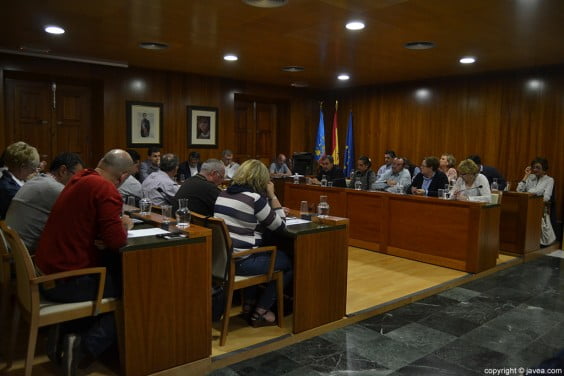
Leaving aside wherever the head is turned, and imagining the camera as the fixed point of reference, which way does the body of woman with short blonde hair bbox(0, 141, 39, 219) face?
to the viewer's right

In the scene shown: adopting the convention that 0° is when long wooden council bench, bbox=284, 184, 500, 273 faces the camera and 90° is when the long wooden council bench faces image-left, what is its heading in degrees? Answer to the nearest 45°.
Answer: approximately 45°

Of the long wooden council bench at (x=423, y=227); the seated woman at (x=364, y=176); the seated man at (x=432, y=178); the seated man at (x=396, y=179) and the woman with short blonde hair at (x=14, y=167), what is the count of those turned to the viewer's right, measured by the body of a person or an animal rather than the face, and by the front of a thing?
1

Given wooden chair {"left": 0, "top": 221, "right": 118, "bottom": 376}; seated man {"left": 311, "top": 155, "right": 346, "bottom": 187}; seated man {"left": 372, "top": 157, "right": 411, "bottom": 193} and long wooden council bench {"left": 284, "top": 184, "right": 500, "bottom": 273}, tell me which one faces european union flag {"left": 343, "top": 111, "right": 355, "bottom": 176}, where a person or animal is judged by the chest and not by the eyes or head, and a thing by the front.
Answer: the wooden chair

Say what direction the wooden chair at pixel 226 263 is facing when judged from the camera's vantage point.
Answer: facing away from the viewer and to the right of the viewer

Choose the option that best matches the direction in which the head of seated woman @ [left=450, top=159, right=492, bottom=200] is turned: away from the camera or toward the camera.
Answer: toward the camera

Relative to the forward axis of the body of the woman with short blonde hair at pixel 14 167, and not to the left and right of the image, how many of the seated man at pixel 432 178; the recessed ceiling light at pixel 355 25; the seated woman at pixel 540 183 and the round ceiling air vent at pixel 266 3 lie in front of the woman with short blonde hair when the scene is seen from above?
4

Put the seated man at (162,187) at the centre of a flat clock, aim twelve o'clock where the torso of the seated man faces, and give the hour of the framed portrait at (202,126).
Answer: The framed portrait is roughly at 11 o'clock from the seated man.

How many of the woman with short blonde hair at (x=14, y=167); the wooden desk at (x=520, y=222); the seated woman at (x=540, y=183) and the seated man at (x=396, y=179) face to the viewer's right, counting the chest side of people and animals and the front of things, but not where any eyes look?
1

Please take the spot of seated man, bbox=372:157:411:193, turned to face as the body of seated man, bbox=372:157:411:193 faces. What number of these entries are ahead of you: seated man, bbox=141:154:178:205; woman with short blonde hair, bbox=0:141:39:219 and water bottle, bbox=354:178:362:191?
3

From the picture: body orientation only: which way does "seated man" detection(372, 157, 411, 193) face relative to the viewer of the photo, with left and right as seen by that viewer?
facing the viewer and to the left of the viewer

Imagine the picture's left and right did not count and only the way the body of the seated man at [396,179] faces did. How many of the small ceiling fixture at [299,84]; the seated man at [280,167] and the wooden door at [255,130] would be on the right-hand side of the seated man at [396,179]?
3

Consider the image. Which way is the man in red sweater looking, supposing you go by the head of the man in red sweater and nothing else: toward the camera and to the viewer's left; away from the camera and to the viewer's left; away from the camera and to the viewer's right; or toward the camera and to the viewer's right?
away from the camera and to the viewer's right

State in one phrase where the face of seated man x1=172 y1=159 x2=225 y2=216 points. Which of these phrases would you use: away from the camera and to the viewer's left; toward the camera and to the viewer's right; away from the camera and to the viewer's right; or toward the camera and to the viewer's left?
away from the camera and to the viewer's right

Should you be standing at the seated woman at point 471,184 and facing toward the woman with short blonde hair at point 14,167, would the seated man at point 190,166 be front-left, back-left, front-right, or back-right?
front-right

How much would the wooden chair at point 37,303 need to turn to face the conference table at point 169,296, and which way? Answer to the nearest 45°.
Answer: approximately 45° to its right
